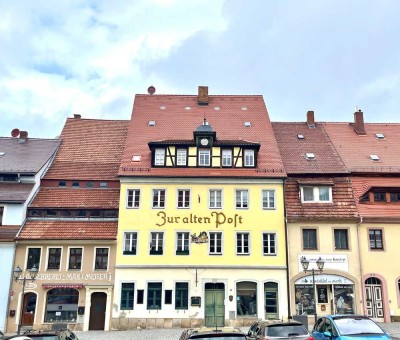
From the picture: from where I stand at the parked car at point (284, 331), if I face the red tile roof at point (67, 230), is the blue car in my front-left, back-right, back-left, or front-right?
back-right

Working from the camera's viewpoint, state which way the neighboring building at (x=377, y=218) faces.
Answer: facing the viewer

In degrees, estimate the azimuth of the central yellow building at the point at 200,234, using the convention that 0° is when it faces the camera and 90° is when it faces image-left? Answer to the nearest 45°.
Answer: approximately 0°

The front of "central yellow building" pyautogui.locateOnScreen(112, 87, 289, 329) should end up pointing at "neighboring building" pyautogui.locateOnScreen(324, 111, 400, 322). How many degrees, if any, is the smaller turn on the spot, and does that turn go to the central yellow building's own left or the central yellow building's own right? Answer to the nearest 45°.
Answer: approximately 90° to the central yellow building's own left

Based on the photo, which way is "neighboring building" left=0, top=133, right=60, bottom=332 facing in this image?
toward the camera

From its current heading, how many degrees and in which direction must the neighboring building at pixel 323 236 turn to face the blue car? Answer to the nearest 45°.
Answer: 0° — it already faces it

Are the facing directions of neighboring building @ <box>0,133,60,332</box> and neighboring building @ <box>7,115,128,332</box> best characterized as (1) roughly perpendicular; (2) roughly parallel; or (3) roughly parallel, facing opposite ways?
roughly parallel

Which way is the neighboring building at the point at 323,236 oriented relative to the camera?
toward the camera

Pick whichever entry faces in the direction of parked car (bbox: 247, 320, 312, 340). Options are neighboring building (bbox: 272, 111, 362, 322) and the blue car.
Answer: the neighboring building

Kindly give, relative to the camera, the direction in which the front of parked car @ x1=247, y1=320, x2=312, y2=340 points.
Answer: facing away from the viewer and to the left of the viewer

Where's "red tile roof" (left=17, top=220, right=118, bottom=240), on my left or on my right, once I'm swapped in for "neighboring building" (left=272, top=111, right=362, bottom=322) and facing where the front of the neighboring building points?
on my right

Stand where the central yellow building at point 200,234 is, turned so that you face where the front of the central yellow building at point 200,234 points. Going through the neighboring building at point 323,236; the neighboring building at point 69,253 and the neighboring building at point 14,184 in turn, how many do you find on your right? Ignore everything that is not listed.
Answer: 2

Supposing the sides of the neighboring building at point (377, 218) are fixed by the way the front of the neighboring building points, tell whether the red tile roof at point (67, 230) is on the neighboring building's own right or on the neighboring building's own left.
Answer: on the neighboring building's own right

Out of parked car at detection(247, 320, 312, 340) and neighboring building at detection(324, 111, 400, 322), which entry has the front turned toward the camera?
the neighboring building
